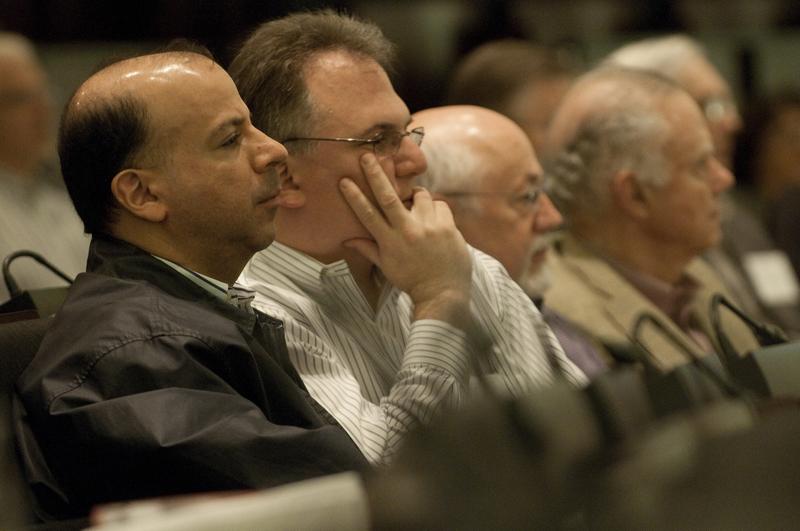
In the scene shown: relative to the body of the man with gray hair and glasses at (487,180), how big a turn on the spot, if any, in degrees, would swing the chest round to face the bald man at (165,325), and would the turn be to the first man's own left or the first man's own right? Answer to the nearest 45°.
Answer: approximately 135° to the first man's own right

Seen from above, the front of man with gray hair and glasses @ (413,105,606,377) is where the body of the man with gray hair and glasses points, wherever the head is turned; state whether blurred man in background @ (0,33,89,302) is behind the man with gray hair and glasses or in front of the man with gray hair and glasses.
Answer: behind

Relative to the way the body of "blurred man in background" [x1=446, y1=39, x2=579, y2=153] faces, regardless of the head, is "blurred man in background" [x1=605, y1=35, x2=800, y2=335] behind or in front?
in front

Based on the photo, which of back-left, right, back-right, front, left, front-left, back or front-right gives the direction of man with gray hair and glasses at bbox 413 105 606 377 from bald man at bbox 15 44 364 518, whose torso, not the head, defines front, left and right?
front-left

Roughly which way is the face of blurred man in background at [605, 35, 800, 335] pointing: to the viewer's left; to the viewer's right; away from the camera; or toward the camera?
to the viewer's right

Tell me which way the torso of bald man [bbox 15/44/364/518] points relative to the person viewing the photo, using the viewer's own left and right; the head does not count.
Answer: facing to the right of the viewer

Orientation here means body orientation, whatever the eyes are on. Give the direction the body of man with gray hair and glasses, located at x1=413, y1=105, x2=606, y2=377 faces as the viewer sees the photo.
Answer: to the viewer's right

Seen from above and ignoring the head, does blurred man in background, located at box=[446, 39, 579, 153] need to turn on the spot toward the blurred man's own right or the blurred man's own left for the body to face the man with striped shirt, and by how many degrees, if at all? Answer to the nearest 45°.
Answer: approximately 90° to the blurred man's own right

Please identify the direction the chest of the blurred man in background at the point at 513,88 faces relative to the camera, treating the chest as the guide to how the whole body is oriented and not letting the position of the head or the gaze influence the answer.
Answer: to the viewer's right

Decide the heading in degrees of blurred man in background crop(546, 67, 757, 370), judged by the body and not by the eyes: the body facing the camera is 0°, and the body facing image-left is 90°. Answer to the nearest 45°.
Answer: approximately 270°
